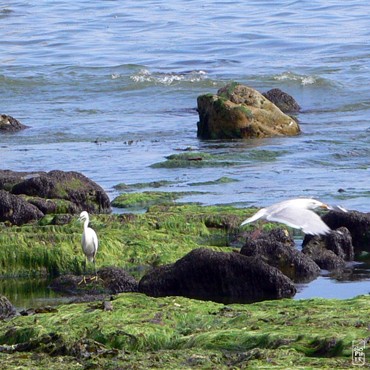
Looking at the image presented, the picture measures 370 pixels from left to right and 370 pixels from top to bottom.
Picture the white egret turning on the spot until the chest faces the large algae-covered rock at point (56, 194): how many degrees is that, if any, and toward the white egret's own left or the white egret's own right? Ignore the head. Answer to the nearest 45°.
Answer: approximately 135° to the white egret's own right

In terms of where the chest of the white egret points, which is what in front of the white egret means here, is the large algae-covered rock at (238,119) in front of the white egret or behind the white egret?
behind

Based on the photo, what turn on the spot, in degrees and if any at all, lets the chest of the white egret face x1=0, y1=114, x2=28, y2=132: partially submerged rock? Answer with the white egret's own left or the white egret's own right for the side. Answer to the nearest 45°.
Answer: approximately 135° to the white egret's own right

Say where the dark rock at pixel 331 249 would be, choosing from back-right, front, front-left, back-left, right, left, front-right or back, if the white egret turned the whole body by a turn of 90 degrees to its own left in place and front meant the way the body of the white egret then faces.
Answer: front-left

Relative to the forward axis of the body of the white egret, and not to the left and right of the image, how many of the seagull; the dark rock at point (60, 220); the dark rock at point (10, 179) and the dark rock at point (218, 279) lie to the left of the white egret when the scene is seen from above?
2

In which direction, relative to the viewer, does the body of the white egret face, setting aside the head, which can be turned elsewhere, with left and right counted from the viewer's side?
facing the viewer and to the left of the viewer

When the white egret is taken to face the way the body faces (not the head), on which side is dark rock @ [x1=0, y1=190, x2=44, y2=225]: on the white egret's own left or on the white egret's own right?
on the white egret's own right

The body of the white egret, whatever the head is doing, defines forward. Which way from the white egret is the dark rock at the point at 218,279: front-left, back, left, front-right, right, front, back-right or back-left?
left

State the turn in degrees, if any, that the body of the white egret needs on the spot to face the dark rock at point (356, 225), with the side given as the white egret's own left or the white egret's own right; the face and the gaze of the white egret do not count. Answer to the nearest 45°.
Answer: approximately 135° to the white egret's own left

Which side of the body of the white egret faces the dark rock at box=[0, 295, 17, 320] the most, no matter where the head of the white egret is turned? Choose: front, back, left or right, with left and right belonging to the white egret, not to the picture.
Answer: front
